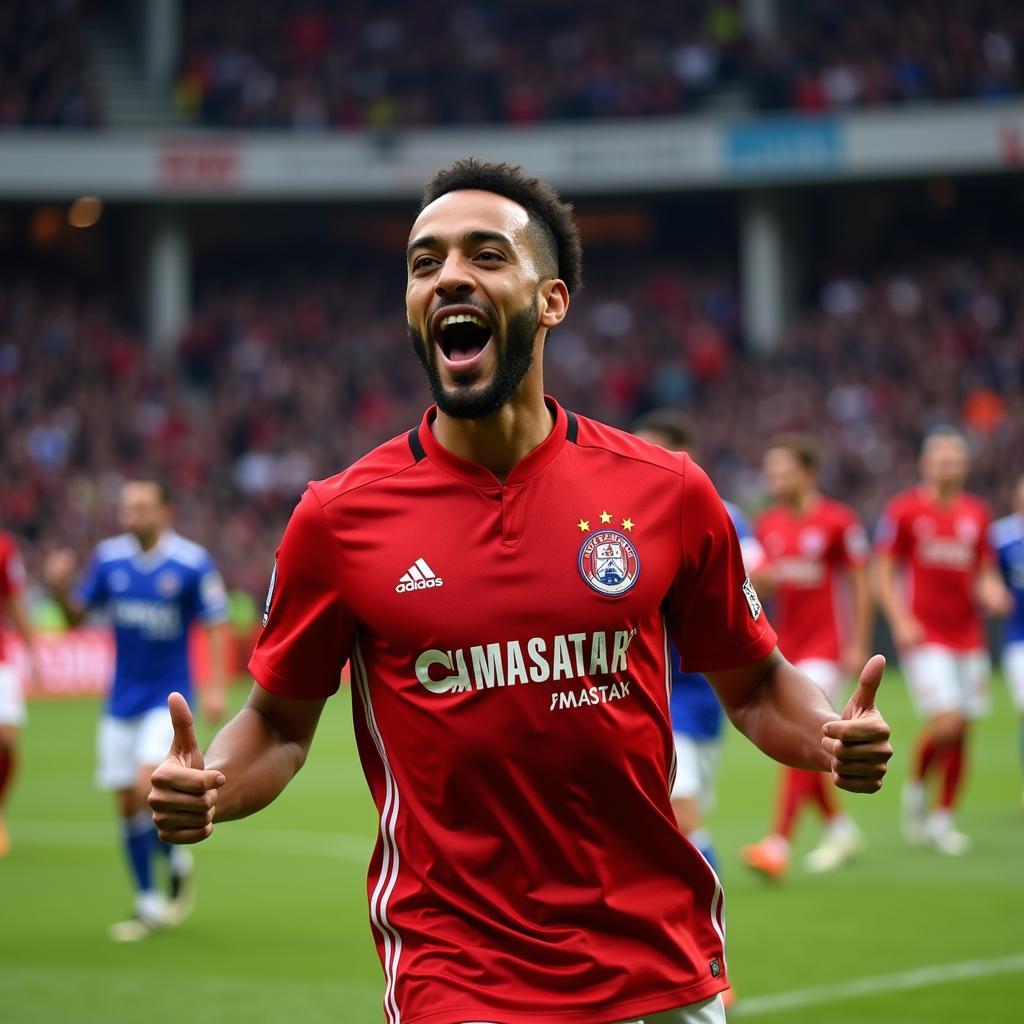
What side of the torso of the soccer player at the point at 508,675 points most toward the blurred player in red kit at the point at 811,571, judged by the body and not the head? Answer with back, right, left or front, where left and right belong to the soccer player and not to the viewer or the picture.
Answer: back

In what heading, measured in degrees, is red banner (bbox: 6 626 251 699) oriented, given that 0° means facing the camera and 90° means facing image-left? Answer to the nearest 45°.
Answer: approximately 0°

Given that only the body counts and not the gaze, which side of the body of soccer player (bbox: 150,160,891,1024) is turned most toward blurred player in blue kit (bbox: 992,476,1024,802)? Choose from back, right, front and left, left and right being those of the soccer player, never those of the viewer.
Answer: back

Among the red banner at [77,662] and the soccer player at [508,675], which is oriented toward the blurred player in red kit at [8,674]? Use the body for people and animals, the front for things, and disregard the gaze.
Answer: the red banner

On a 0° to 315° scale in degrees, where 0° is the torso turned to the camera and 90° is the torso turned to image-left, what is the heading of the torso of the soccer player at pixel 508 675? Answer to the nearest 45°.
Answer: approximately 0°

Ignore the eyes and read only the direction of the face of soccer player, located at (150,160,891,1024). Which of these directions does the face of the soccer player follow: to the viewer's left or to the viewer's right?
to the viewer's left

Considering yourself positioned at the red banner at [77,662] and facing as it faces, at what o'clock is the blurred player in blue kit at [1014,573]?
The blurred player in blue kit is roughly at 11 o'clock from the red banner.

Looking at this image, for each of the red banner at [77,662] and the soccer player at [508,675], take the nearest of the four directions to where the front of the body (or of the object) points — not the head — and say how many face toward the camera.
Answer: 2

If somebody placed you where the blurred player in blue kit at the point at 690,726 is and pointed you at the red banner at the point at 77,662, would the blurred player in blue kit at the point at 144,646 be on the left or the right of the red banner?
left
